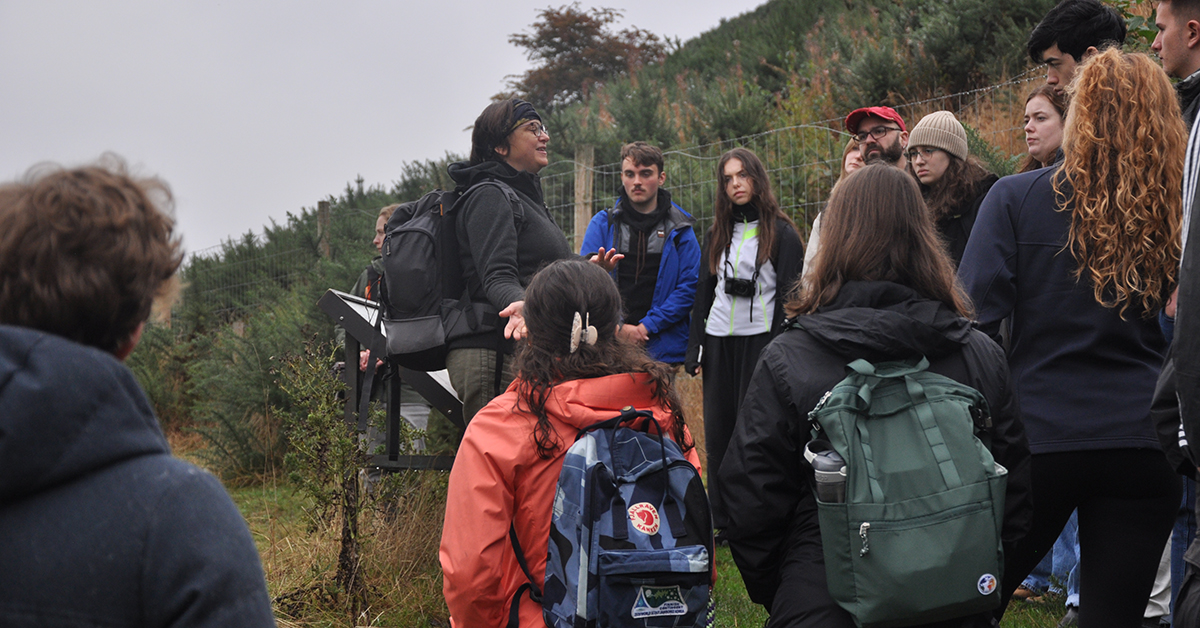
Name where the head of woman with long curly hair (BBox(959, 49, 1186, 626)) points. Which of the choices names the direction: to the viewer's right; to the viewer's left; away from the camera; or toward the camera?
away from the camera

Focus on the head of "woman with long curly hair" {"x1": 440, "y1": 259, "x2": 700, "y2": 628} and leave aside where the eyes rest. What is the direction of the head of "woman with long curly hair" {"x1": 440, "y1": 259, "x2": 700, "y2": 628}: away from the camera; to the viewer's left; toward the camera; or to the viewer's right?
away from the camera

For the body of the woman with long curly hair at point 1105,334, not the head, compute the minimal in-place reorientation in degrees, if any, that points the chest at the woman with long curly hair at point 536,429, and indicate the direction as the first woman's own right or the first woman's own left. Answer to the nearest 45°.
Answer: approximately 90° to the first woman's own left

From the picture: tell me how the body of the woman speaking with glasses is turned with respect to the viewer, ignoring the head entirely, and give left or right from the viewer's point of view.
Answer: facing to the right of the viewer

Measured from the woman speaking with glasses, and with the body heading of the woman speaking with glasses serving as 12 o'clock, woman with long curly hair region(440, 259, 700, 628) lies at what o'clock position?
The woman with long curly hair is roughly at 3 o'clock from the woman speaking with glasses.

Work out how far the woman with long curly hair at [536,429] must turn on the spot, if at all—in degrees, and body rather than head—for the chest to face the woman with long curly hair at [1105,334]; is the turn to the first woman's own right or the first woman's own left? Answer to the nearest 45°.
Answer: approximately 90° to the first woman's own right

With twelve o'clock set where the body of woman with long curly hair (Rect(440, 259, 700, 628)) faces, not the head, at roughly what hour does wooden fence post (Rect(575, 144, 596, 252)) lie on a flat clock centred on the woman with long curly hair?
The wooden fence post is roughly at 12 o'clock from the woman with long curly hair.

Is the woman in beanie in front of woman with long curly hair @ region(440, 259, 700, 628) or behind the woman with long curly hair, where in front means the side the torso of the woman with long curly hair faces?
in front

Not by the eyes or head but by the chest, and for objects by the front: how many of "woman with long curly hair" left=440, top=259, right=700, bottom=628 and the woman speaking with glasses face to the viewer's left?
0

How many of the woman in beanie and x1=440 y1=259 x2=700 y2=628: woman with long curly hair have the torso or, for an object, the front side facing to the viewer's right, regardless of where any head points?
0

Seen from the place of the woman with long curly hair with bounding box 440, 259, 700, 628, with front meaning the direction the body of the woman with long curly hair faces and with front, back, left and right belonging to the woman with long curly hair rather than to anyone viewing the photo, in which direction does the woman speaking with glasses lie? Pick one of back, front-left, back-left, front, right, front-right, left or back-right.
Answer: front

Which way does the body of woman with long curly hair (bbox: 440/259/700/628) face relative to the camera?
away from the camera

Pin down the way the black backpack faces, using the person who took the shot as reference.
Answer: facing to the left of the viewer

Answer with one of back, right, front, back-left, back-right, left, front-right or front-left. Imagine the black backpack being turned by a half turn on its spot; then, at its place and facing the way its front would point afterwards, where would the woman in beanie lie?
front
